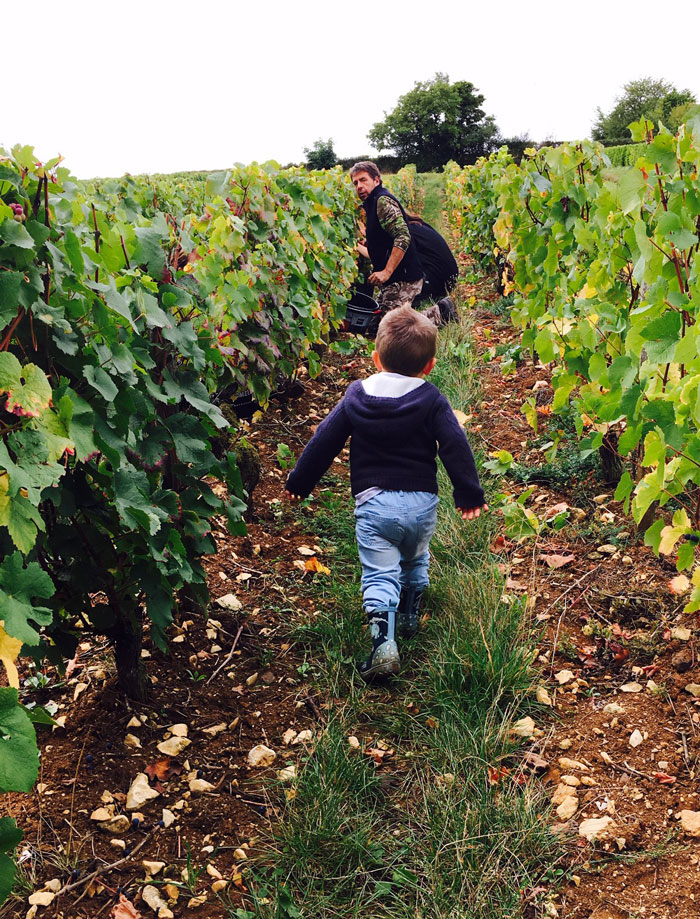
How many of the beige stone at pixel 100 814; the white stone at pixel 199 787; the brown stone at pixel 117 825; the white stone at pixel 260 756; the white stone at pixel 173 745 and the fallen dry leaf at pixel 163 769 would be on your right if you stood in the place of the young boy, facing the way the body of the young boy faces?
0

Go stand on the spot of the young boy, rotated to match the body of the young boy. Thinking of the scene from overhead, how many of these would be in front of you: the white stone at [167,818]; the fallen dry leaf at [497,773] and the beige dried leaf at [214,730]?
0

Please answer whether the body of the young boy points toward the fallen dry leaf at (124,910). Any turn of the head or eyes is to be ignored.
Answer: no

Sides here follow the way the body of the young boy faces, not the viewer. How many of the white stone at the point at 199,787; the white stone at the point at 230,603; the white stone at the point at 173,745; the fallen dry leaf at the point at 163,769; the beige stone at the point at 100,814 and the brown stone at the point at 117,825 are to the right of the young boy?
0

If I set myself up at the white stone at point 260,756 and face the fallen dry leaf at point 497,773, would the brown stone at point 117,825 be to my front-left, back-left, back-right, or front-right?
back-right

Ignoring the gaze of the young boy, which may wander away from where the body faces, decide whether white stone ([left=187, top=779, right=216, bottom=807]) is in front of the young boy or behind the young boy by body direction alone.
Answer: behind

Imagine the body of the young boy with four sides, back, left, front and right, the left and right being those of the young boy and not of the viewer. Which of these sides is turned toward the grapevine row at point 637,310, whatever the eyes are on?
right

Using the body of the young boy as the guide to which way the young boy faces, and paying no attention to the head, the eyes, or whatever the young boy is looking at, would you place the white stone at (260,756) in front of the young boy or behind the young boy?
behind

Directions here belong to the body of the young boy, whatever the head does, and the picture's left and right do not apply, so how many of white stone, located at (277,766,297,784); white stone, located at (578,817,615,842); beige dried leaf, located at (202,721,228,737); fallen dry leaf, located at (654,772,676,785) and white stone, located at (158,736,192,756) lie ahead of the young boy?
0

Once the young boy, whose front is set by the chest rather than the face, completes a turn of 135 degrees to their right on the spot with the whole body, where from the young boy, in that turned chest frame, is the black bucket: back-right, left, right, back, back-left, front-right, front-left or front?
back-left

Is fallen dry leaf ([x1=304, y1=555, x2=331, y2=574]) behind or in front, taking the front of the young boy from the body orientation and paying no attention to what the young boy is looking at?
in front

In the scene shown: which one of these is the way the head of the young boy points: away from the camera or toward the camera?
away from the camera

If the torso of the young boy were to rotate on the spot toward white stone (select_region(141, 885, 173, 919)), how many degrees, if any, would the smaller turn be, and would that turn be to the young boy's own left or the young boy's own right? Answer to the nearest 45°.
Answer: approximately 135° to the young boy's own left

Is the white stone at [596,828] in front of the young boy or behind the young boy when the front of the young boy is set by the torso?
behind

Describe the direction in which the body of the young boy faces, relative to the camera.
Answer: away from the camera

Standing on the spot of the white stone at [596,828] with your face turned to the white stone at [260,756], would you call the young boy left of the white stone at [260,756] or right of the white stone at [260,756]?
right
